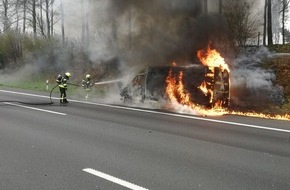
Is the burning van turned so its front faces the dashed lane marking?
no

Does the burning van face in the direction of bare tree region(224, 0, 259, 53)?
no
